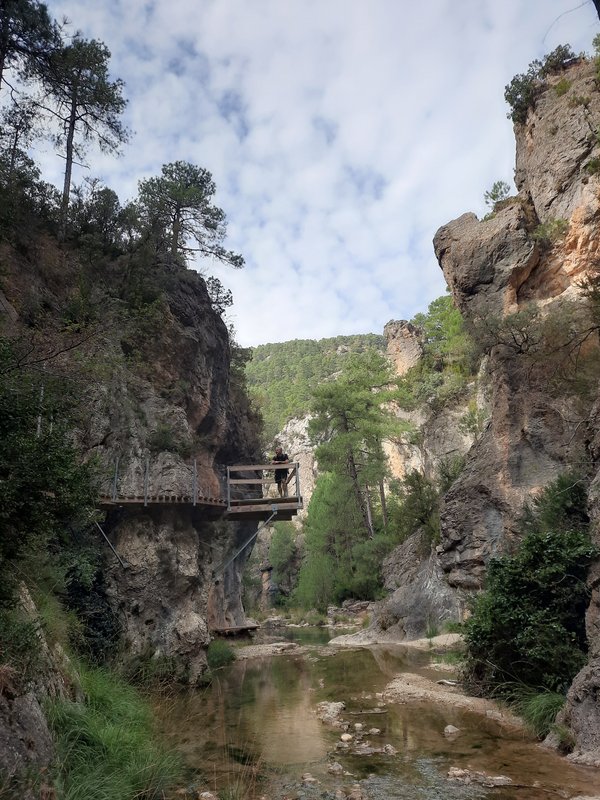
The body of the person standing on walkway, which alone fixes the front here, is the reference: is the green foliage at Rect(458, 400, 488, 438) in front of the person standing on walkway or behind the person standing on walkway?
behind

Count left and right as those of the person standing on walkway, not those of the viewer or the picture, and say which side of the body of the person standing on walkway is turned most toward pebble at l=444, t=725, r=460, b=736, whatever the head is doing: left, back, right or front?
front

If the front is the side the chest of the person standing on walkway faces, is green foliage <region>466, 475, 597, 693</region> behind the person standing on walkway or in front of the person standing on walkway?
in front

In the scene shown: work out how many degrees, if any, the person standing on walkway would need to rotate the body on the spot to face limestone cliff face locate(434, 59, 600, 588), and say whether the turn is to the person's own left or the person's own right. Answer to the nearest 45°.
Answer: approximately 90° to the person's own left

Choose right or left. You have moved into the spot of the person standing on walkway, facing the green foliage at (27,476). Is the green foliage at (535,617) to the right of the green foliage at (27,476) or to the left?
left

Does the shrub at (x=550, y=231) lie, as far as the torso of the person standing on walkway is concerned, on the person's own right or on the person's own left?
on the person's own left

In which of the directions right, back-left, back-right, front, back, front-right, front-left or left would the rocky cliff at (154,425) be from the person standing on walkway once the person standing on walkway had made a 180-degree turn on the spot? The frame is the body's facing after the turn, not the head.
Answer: left

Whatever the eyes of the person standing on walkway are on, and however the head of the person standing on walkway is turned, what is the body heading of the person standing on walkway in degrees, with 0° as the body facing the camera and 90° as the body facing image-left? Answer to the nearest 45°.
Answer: approximately 0°

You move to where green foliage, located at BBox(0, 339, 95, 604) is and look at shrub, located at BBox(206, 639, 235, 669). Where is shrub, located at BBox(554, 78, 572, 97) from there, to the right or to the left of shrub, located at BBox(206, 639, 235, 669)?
right
